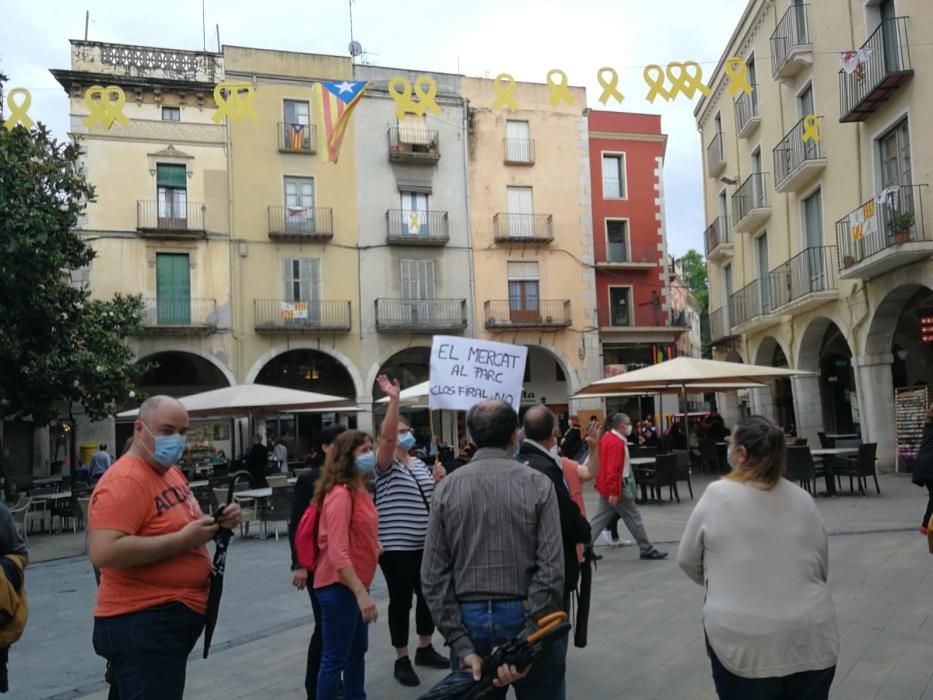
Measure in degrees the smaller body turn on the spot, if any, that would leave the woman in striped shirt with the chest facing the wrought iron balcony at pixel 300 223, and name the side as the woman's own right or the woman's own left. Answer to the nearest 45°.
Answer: approximately 135° to the woman's own left

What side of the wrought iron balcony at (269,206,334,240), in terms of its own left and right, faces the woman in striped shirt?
front

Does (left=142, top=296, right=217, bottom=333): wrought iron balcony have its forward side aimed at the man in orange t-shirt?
yes

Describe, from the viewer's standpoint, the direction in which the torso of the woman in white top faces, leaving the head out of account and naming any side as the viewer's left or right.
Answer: facing away from the viewer

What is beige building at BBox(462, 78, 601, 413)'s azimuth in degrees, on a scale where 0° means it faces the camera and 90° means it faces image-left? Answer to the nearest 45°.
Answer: approximately 0°

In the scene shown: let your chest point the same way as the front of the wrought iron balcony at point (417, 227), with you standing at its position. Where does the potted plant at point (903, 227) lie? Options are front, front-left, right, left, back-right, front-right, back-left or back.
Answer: front-left

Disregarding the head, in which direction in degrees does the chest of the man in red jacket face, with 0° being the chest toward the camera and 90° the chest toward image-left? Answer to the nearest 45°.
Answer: approximately 270°
